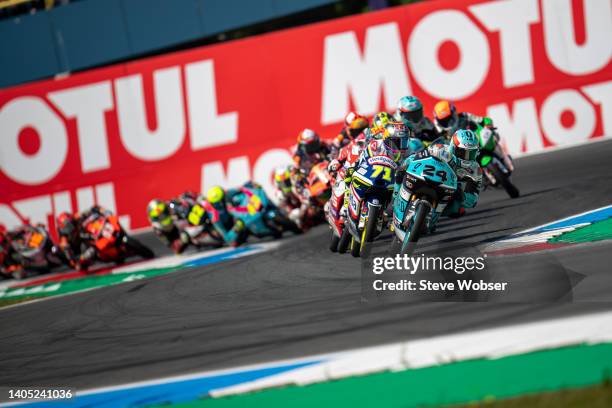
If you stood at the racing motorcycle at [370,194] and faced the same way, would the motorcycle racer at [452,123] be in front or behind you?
behind

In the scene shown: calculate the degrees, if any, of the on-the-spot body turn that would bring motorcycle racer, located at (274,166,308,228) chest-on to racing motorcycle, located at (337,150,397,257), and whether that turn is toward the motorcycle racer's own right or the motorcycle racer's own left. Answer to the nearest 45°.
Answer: approximately 45° to the motorcycle racer's own right

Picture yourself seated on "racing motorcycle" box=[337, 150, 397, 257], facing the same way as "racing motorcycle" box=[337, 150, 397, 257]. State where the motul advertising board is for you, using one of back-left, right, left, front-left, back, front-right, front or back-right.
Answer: back

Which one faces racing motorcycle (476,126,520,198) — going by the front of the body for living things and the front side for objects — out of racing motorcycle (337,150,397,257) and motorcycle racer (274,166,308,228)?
the motorcycle racer

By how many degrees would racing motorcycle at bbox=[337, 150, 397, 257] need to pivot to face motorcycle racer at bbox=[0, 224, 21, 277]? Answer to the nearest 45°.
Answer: approximately 135° to its right

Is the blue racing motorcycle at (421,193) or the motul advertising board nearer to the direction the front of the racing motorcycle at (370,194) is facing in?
the blue racing motorcycle

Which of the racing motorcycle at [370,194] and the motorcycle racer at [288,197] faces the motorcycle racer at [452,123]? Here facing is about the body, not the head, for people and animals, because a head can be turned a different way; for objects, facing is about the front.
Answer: the motorcycle racer at [288,197]

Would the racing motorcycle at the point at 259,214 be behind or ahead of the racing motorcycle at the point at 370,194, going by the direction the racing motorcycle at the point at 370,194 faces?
behind

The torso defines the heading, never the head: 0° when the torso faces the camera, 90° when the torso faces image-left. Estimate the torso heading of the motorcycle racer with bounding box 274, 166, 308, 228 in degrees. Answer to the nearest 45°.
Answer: approximately 315°

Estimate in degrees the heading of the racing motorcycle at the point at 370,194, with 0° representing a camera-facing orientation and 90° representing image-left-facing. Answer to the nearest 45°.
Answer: approximately 0°
